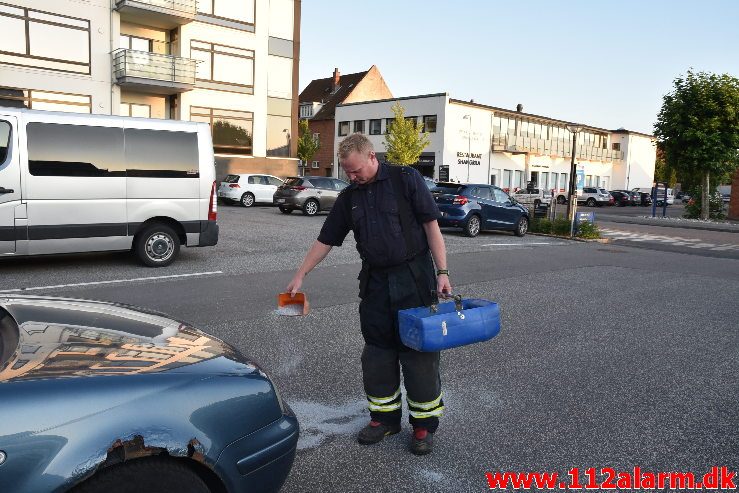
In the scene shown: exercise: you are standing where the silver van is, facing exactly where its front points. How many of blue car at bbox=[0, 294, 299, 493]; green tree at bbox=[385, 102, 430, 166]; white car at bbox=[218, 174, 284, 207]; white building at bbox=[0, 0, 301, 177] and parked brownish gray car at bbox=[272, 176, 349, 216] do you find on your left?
1

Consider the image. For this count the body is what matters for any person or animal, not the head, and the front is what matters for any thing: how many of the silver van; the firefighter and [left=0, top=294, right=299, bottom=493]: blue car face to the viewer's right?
1

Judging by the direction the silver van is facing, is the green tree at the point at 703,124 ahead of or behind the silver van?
behind

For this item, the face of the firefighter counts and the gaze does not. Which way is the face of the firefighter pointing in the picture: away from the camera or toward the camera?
toward the camera

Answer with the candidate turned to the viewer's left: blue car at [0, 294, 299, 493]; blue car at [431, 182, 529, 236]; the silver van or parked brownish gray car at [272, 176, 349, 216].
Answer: the silver van

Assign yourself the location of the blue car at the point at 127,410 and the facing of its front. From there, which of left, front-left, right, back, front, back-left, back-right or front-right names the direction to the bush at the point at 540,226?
front-left

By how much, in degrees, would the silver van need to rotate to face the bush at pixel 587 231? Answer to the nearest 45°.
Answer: approximately 180°

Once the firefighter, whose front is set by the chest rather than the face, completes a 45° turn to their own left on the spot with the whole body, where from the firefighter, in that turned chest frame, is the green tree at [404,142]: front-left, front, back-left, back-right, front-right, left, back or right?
back

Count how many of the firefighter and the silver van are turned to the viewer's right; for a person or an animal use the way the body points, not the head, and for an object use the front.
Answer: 0

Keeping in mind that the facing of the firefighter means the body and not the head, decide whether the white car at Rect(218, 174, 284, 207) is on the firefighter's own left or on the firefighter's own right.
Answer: on the firefighter's own right

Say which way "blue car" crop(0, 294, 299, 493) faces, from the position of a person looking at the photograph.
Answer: facing to the right of the viewer
